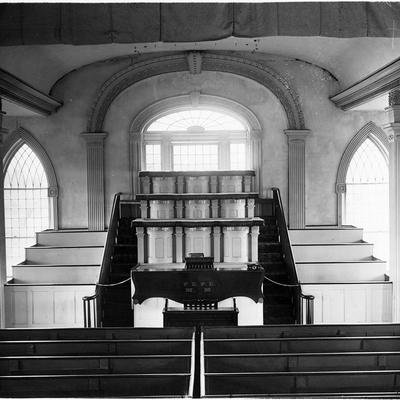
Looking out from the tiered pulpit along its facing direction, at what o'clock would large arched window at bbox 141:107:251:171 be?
The large arched window is roughly at 6 o'clock from the tiered pulpit.

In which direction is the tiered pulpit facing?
toward the camera
